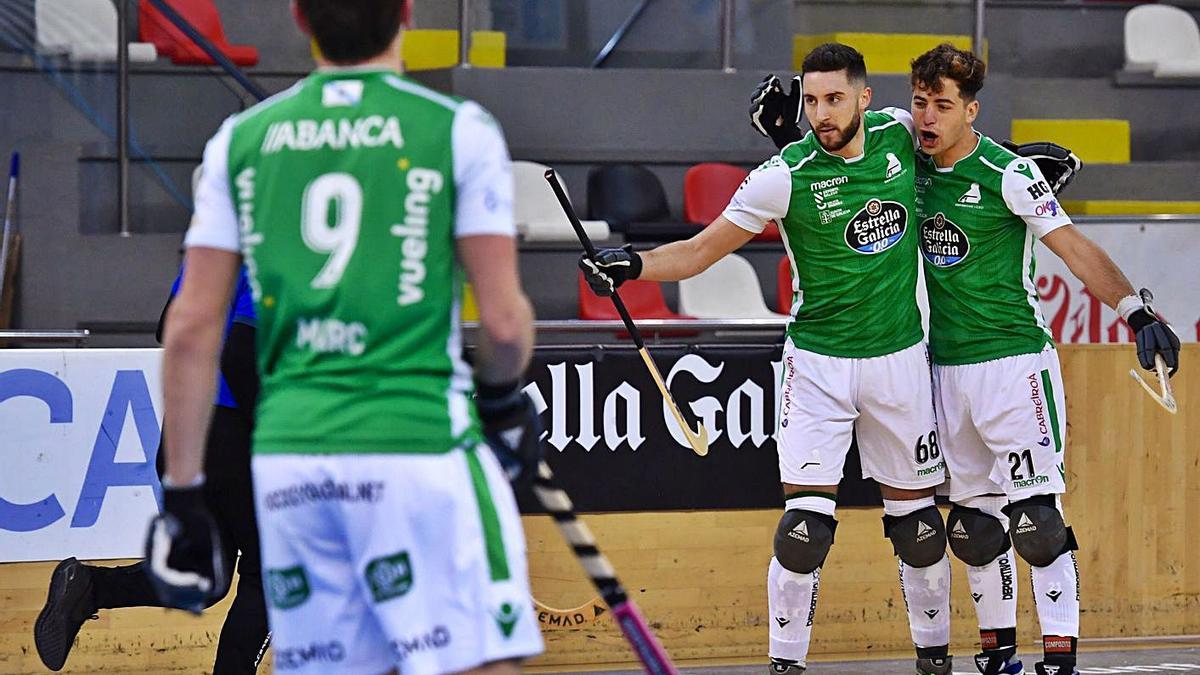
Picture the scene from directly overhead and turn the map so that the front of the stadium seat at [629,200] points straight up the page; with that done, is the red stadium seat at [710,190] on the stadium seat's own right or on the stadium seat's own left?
on the stadium seat's own left

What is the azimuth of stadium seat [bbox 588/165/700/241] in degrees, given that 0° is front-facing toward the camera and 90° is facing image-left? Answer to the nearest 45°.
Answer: approximately 315°

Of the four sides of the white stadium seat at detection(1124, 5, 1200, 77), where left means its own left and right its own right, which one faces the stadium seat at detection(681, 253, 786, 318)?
right

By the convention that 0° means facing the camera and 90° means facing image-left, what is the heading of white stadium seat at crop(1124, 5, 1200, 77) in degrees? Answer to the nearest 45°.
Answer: approximately 315°

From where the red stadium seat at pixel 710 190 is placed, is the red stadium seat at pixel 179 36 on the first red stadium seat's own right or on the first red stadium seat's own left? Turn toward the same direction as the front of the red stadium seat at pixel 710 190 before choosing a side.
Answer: on the first red stadium seat's own right

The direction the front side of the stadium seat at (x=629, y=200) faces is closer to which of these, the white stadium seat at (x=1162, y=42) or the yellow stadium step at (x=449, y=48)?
the white stadium seat

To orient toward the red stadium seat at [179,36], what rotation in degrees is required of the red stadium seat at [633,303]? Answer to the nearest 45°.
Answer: approximately 135° to its right
